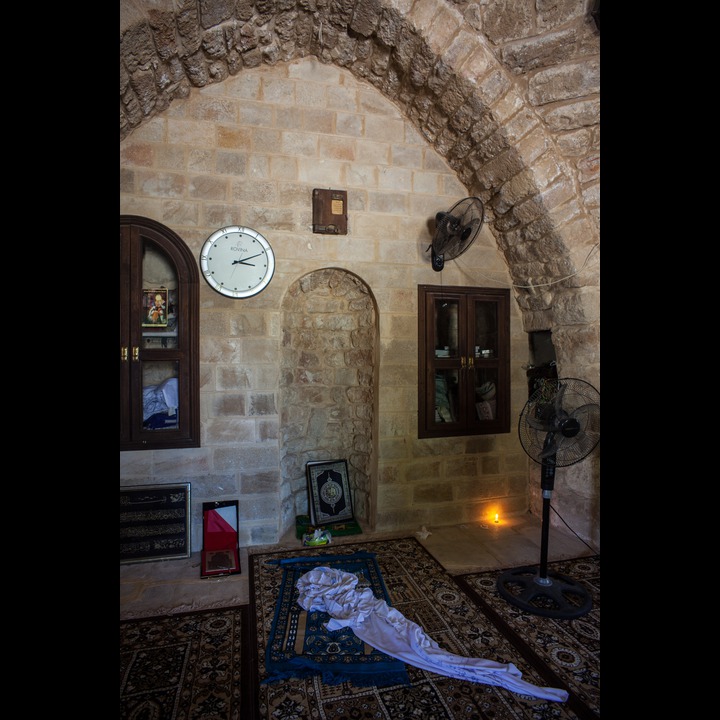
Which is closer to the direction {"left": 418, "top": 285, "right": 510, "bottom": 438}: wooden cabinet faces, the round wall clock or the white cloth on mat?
the white cloth on mat

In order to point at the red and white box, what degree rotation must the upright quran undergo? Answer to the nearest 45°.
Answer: approximately 45° to its right

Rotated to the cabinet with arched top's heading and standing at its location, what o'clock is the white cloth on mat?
The white cloth on mat is roughly at 11 o'clock from the cabinet with arched top.

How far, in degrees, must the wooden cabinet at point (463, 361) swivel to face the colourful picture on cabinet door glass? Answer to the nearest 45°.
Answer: approximately 45° to its right

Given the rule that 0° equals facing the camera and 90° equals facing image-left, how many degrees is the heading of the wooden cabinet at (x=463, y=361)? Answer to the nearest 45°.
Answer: approximately 0°

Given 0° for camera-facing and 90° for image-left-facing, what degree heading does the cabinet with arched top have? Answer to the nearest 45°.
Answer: approximately 0°

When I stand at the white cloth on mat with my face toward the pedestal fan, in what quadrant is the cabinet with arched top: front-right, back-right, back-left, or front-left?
back-left

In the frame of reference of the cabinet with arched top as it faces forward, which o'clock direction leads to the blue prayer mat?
The blue prayer mat is roughly at 11 o'clock from the cabinet with arched top.

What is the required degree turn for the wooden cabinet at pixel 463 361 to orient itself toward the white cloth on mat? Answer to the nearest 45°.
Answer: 0° — it already faces it
